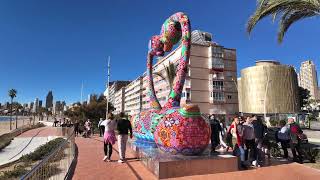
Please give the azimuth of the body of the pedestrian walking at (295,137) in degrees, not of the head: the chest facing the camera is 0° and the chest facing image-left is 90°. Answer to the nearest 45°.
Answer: approximately 45°

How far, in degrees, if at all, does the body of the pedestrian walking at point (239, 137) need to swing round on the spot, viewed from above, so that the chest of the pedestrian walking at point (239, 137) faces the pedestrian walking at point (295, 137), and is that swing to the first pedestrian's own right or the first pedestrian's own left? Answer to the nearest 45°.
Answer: approximately 90° to the first pedestrian's own left

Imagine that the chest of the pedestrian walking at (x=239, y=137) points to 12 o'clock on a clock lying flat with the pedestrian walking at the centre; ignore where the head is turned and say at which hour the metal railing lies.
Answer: The metal railing is roughly at 1 o'clock from the pedestrian walking.

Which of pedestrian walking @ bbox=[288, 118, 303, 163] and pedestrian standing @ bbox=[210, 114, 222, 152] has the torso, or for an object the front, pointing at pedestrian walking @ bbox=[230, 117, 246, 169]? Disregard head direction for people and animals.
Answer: pedestrian walking @ bbox=[288, 118, 303, 163]
